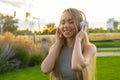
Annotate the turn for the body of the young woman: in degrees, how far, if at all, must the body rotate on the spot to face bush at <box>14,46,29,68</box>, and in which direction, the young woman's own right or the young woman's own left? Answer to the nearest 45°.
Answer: approximately 135° to the young woman's own right

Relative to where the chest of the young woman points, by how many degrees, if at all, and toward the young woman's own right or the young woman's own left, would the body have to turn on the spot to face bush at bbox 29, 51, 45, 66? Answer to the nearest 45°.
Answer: approximately 135° to the young woman's own right

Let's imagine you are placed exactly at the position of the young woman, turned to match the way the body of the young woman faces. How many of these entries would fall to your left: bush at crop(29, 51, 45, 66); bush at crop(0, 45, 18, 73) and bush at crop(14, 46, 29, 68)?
0

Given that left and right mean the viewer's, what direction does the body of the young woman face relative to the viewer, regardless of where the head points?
facing the viewer and to the left of the viewer

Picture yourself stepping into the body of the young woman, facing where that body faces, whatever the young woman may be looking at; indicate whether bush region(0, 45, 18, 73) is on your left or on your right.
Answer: on your right
